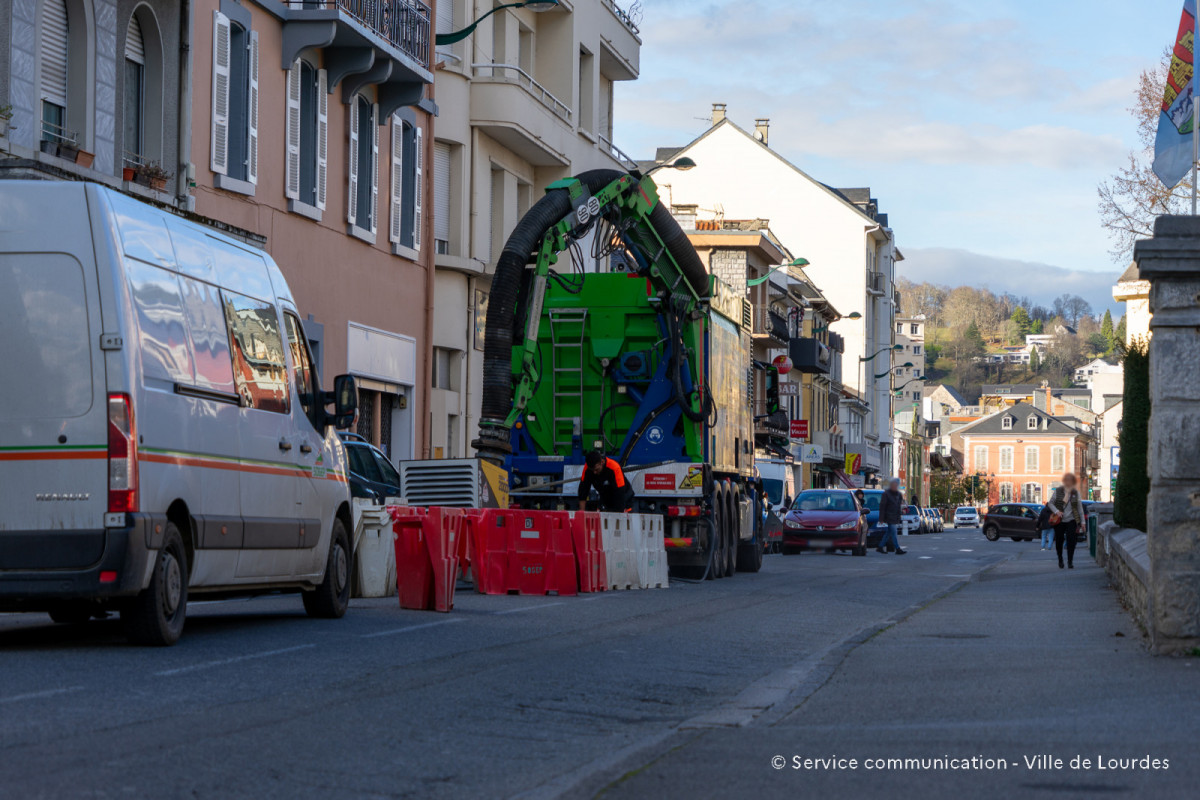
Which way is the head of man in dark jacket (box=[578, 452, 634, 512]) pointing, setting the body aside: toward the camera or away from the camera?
toward the camera

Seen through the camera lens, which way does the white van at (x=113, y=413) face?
facing away from the viewer and to the right of the viewer

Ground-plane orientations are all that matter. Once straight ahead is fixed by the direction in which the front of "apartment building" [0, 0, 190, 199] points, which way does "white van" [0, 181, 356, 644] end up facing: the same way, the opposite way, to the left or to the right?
to the left

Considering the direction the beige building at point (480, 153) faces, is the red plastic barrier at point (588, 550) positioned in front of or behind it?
in front

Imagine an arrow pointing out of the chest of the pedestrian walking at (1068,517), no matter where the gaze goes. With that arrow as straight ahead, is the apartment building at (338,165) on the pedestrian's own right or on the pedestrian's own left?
on the pedestrian's own right

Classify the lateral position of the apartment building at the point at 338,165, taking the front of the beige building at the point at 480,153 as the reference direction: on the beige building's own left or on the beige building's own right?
on the beige building's own right

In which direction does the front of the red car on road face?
toward the camera

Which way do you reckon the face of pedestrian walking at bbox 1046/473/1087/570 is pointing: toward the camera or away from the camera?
toward the camera

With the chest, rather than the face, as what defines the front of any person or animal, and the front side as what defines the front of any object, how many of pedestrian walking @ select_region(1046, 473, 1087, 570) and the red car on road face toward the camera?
2

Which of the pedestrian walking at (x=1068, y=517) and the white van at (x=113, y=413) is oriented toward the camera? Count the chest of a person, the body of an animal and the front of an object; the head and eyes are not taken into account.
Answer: the pedestrian walking

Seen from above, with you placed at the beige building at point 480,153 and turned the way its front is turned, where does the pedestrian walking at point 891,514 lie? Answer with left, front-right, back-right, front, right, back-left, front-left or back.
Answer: left

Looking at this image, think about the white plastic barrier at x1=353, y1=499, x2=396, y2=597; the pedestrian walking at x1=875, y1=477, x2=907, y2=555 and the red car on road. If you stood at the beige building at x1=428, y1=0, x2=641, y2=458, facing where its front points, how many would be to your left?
2

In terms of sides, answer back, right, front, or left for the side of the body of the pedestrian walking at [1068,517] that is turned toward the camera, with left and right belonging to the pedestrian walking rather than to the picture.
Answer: front

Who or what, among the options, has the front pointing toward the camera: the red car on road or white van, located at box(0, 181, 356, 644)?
the red car on road

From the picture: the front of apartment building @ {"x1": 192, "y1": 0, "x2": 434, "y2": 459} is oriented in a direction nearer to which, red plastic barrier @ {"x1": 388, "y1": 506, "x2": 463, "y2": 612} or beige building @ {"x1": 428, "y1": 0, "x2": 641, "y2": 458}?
the red plastic barrier

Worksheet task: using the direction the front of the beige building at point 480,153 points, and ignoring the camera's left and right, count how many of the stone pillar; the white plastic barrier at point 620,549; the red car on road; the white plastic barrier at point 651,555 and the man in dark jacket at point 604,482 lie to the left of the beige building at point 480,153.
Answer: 1

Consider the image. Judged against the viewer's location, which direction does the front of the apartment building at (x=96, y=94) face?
facing the viewer and to the right of the viewer
